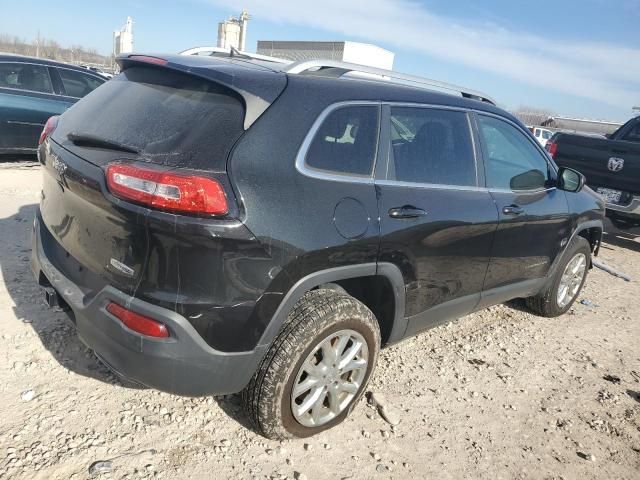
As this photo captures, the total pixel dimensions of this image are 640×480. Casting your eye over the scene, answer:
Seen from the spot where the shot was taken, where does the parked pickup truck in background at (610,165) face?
facing away from the viewer and to the right of the viewer

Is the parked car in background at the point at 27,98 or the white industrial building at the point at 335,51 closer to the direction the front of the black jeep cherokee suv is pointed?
the white industrial building

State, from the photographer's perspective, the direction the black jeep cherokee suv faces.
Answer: facing away from the viewer and to the right of the viewer

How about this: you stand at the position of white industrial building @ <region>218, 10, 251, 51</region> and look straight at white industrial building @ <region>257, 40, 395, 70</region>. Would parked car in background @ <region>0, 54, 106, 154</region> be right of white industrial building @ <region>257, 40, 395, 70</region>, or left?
right

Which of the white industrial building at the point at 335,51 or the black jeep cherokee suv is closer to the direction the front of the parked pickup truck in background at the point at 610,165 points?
the white industrial building

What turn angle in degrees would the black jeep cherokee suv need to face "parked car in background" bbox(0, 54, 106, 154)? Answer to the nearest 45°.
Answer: approximately 90° to its left

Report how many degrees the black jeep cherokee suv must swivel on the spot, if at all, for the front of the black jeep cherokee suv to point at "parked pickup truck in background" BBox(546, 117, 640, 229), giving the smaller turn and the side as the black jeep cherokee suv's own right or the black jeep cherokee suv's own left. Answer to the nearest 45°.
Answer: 0° — it already faces it

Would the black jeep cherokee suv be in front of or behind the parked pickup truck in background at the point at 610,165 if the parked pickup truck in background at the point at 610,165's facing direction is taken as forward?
behind
